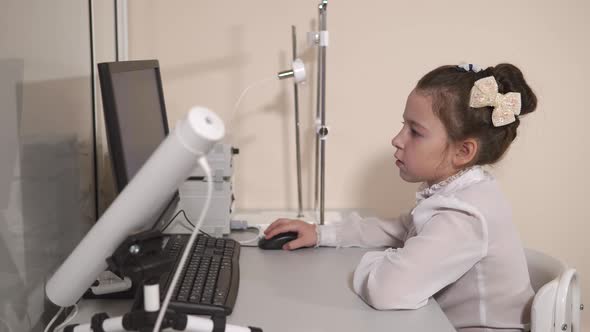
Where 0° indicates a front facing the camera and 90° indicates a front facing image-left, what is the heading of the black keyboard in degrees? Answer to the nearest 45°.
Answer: approximately 270°

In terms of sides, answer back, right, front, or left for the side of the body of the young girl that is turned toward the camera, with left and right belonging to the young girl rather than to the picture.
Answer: left

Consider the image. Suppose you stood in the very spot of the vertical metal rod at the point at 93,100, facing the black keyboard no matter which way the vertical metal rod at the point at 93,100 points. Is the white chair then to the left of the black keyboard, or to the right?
left

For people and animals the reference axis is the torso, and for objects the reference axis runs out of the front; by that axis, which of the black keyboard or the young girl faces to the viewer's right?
the black keyboard

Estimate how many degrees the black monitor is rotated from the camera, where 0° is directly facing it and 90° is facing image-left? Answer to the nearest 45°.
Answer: approximately 315°

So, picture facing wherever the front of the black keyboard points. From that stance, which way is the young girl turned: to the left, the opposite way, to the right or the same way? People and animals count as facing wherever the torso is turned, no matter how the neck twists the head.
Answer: the opposite way

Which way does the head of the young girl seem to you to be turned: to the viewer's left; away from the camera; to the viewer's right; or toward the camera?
to the viewer's left

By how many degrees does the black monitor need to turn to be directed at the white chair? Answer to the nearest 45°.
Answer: approximately 45° to its left
